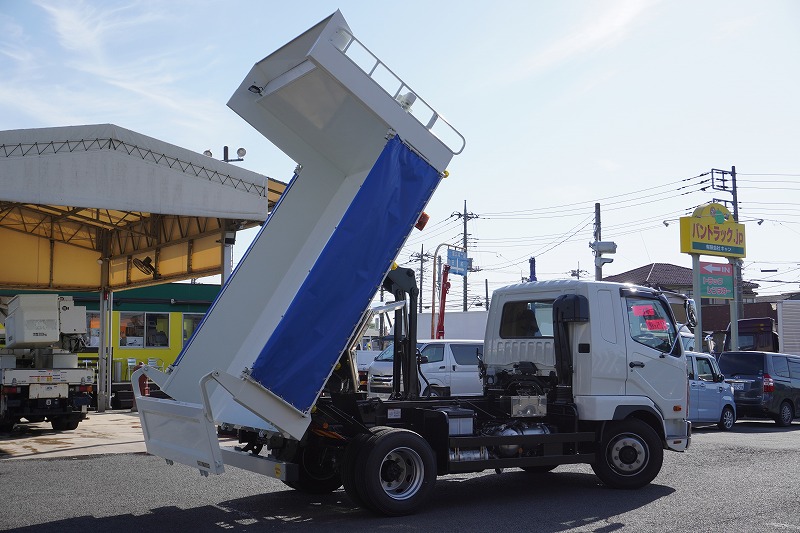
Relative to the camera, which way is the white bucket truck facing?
away from the camera

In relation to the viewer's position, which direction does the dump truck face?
facing away from the viewer and to the right of the viewer

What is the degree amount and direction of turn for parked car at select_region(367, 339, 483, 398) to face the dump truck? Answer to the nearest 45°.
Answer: approximately 45° to its left

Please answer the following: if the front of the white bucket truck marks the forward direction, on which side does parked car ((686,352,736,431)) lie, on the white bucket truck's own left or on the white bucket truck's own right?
on the white bucket truck's own right

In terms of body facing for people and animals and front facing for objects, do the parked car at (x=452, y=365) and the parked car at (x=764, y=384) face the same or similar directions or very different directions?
very different directions

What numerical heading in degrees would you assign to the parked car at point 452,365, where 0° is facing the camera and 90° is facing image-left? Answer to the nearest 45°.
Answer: approximately 45°

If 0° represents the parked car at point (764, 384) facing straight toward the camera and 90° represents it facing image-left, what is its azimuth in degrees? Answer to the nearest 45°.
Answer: approximately 225°

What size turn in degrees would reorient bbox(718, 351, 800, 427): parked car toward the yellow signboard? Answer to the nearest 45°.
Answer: approximately 45° to its left

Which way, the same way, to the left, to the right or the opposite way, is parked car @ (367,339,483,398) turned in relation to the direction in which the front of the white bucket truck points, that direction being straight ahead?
to the left

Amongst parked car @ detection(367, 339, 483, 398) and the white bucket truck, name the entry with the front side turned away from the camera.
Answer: the white bucket truck

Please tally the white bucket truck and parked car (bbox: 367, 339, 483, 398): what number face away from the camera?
1

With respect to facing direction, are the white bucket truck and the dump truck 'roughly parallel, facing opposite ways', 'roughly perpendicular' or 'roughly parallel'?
roughly perpendicular

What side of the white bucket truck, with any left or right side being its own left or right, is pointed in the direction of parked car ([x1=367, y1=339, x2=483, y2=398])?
right
